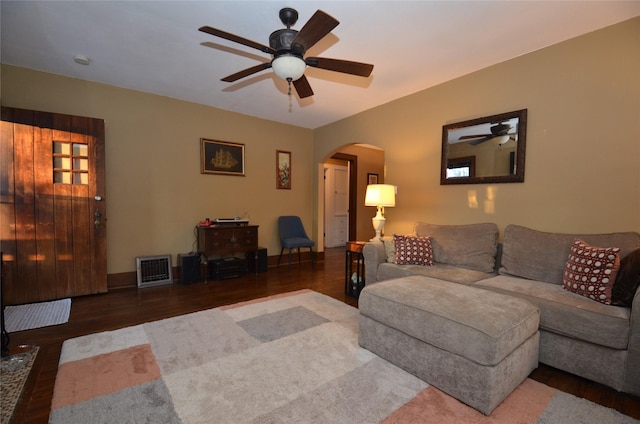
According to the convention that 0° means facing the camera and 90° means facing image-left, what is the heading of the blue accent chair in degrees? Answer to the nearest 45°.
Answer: approximately 315°

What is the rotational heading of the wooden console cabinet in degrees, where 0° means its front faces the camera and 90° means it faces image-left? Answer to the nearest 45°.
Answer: approximately 315°

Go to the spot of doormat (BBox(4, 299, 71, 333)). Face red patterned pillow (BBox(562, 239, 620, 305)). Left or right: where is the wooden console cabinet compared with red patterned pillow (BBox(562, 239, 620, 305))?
left

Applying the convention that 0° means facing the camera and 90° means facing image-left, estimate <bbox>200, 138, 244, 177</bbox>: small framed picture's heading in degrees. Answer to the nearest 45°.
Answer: approximately 315°

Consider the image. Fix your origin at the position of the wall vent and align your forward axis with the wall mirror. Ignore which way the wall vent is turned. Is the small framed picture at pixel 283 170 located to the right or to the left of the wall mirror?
left

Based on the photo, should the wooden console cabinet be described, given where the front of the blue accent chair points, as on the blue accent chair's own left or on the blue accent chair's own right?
on the blue accent chair's own right

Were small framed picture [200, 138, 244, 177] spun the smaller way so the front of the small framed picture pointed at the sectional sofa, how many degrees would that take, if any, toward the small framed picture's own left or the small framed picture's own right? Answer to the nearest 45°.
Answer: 0° — it already faces it
